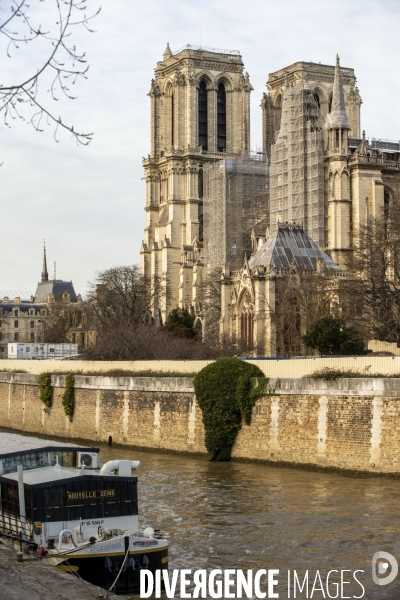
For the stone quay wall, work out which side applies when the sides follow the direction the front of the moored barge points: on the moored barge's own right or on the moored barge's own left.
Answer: on the moored barge's own left
